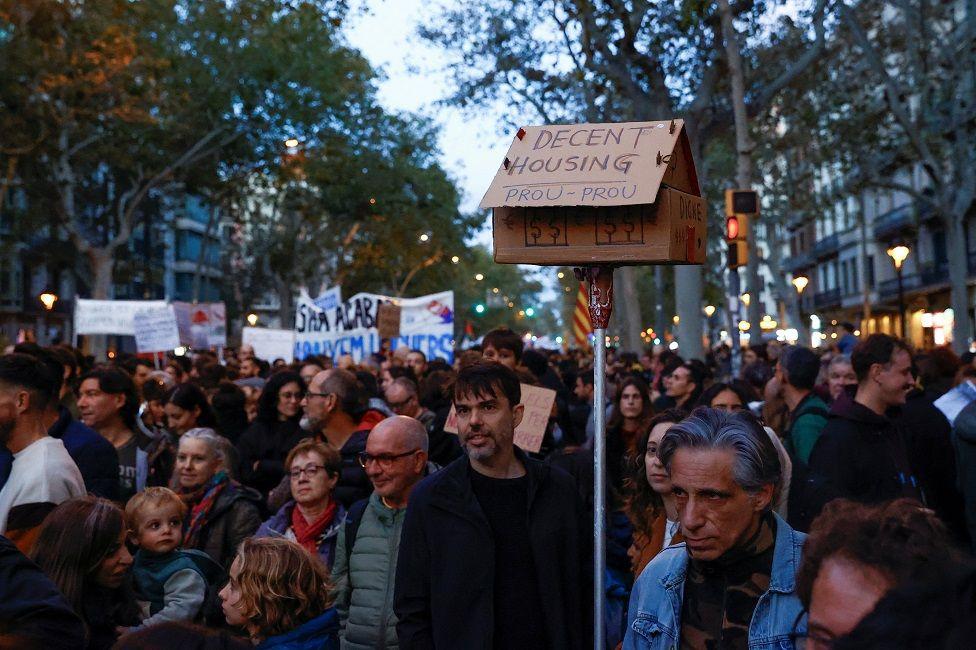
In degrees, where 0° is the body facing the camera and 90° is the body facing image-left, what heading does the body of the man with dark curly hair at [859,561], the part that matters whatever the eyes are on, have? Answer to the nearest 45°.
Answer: approximately 45°

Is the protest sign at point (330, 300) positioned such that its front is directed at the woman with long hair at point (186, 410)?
yes

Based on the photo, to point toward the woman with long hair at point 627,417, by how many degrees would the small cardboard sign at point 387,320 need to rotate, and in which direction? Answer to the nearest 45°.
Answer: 0° — it already faces them

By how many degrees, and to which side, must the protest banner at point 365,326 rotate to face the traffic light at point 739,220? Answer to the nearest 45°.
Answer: approximately 45° to its left

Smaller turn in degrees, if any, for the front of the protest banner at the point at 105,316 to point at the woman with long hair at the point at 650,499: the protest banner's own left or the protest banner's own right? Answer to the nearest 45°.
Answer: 0° — it already faces them

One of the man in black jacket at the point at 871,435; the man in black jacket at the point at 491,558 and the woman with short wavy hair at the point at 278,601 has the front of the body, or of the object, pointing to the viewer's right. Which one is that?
the man in black jacket at the point at 871,435

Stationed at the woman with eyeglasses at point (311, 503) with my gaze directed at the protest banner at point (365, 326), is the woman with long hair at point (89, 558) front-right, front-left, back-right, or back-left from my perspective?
back-left

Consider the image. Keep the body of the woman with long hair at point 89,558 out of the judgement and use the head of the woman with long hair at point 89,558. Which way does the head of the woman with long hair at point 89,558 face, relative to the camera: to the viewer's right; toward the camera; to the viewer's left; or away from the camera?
to the viewer's right
